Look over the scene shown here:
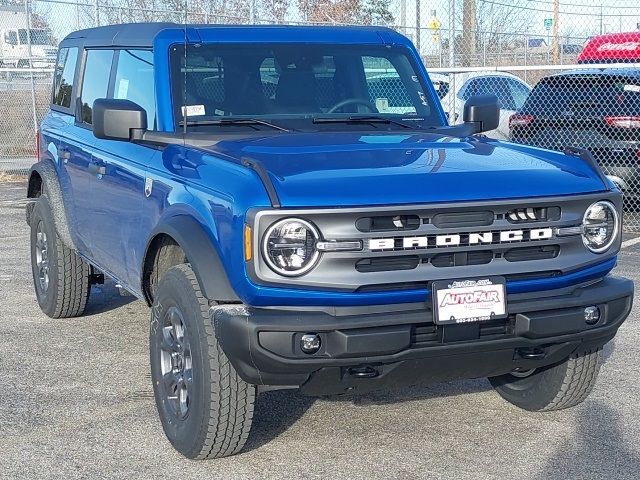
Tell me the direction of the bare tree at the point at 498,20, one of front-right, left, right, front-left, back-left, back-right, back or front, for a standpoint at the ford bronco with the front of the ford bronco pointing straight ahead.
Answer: back-left

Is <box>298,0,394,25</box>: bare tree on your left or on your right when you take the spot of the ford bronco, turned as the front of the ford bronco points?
on your left

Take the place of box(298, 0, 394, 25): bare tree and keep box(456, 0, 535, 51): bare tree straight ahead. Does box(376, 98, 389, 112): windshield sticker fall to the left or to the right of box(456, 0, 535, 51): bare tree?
right

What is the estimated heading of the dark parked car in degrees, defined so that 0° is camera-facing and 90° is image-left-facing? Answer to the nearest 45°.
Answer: approximately 225°

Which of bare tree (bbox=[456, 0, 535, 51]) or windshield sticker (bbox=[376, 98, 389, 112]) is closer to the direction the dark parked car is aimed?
the bare tree

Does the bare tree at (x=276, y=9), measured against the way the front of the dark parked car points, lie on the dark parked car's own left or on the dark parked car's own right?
on the dark parked car's own left

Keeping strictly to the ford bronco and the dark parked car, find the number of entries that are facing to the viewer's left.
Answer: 0

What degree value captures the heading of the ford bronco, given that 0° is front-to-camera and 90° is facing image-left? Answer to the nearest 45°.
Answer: approximately 315°

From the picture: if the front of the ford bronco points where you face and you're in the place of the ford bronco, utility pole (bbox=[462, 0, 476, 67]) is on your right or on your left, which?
on your left
